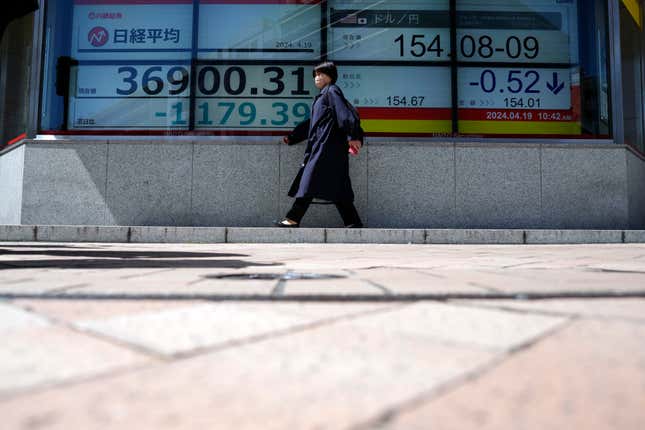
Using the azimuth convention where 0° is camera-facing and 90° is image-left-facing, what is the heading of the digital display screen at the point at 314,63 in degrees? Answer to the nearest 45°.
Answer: approximately 0°

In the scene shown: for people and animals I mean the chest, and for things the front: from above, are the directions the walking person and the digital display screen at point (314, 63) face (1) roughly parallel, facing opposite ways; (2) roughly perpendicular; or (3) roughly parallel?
roughly perpendicular
